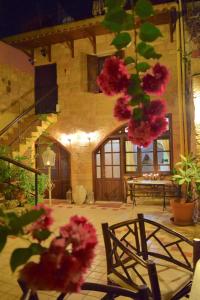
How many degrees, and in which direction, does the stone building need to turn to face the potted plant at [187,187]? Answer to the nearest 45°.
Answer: approximately 45° to its left

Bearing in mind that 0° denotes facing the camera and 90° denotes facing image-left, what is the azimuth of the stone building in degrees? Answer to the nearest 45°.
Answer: approximately 0°
